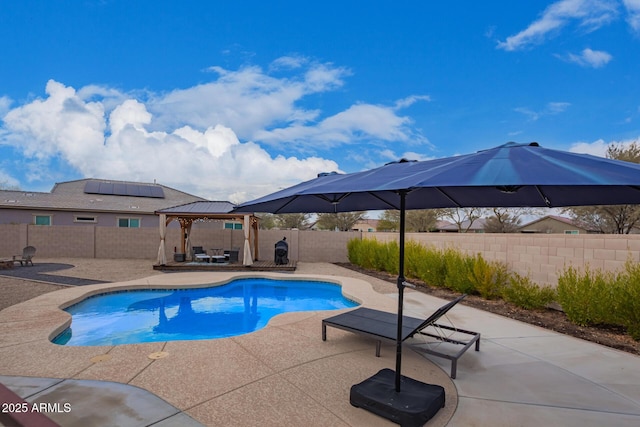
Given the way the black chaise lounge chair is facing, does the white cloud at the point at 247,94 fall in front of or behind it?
in front

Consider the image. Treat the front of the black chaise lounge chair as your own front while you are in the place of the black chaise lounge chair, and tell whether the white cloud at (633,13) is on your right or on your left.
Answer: on your right

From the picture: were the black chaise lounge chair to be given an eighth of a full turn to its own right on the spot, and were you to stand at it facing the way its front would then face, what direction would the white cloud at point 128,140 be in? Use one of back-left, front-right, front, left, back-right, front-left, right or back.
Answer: front-left

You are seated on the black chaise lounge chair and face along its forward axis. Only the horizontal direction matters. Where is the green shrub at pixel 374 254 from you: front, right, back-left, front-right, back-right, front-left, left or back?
front-right

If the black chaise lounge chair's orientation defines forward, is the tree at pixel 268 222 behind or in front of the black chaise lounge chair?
in front

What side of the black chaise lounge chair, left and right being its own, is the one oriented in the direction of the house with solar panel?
front

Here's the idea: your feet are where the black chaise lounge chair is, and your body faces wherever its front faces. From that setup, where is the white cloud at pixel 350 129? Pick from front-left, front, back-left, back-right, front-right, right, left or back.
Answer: front-right

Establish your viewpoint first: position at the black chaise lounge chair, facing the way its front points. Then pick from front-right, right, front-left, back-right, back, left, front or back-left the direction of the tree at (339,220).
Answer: front-right

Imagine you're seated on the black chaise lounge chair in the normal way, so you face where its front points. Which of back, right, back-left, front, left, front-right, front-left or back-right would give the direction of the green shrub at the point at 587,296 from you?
right

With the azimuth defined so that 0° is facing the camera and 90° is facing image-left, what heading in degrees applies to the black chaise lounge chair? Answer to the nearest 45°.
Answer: approximately 135°

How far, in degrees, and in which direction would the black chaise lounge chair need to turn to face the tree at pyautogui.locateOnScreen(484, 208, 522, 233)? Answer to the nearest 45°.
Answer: approximately 45° to its right

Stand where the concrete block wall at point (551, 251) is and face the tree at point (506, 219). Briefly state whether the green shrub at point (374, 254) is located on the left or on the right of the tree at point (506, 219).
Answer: left

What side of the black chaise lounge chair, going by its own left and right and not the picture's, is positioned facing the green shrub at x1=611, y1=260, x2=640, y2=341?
right

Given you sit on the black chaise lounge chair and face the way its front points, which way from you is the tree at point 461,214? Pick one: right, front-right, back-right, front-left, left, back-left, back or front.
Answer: front-right

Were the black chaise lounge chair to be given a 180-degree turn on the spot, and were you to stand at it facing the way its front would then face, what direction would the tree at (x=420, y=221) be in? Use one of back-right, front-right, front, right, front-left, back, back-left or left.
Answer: back-left

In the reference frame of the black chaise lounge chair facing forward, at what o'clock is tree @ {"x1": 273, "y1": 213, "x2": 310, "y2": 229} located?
The tree is roughly at 1 o'clock from the black chaise lounge chair.

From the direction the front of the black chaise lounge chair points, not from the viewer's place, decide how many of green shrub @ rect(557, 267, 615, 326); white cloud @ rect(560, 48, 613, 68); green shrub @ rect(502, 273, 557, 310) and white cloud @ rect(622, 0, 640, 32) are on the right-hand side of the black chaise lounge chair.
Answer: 4

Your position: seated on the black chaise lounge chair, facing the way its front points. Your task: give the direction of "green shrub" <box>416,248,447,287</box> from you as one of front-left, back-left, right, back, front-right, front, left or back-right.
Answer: front-right
